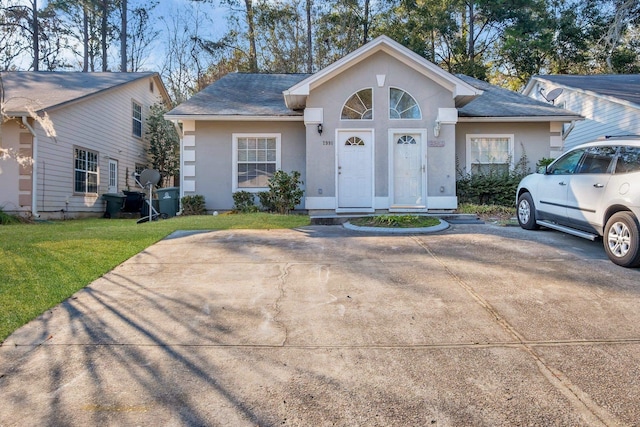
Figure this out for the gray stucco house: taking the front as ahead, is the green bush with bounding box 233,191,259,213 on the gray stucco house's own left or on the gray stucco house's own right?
on the gray stucco house's own right

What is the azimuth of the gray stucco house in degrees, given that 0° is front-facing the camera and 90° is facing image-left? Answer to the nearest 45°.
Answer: approximately 0°

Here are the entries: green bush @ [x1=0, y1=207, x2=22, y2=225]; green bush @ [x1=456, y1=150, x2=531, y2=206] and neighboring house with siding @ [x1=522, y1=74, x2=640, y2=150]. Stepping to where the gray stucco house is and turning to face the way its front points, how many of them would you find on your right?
1

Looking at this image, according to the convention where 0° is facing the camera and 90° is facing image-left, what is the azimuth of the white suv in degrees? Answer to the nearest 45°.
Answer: approximately 135°

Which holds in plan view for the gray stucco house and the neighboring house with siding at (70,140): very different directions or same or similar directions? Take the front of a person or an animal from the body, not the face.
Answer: same or similar directions

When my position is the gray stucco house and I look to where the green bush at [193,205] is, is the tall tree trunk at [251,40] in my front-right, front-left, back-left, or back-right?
front-right

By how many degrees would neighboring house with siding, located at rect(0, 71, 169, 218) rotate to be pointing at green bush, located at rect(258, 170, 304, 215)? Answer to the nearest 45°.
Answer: approximately 90° to its left

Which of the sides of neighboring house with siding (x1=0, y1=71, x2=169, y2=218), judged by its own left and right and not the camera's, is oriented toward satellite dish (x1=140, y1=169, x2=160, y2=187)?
left

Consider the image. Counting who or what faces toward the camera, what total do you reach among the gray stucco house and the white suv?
1

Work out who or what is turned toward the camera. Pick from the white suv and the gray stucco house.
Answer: the gray stucco house
